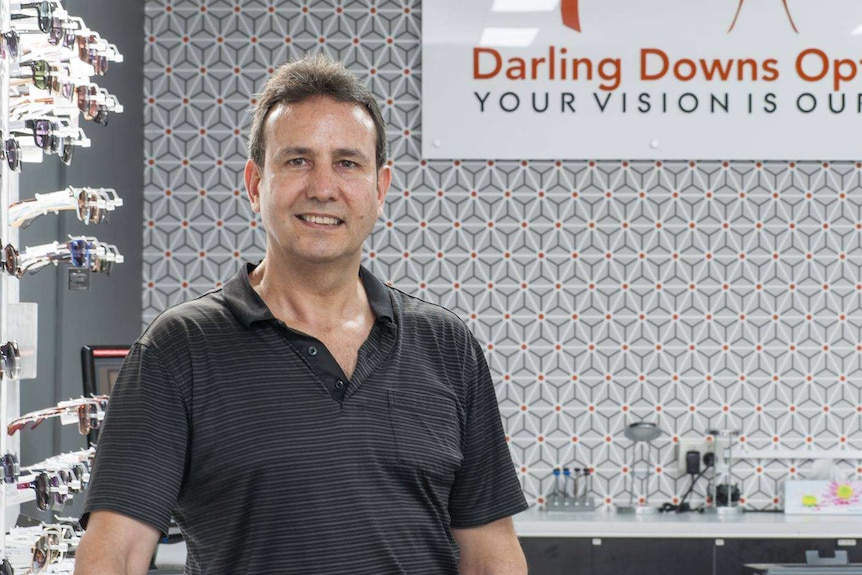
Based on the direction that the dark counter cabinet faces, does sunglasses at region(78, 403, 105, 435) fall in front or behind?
in front

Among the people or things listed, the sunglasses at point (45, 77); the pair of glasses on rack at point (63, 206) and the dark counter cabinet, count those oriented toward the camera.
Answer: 1

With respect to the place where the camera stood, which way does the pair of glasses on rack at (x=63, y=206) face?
facing to the right of the viewer

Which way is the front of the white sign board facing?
toward the camera

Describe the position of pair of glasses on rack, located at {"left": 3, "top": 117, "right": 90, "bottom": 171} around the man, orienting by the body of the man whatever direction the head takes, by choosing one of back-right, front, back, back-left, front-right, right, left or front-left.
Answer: back-right

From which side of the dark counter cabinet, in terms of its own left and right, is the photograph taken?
front

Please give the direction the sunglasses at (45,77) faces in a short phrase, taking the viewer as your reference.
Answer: facing to the right of the viewer
